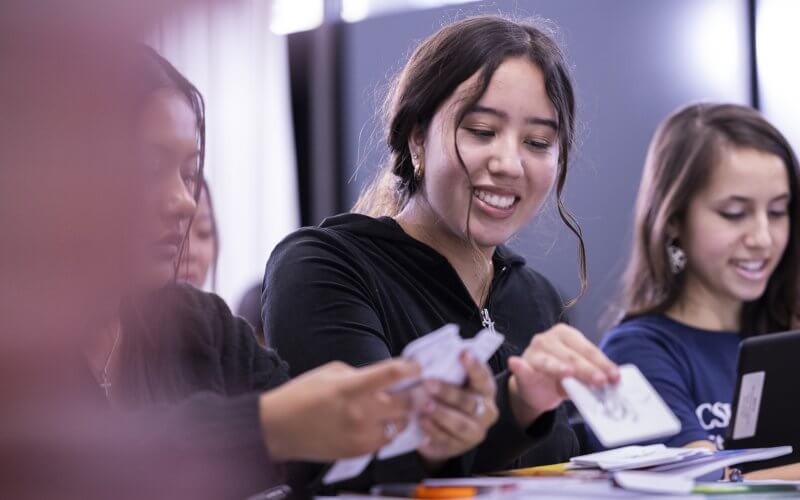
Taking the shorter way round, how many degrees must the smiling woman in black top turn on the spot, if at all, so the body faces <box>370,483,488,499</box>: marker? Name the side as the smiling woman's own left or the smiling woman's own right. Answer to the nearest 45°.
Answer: approximately 45° to the smiling woman's own right

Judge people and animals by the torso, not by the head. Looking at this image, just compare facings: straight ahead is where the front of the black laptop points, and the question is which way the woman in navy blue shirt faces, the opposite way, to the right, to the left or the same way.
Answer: the opposite way

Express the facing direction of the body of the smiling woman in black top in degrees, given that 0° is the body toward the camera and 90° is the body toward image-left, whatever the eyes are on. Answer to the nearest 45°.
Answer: approximately 315°

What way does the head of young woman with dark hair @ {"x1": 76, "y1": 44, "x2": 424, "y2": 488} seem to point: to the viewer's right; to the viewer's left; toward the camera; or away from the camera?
to the viewer's right

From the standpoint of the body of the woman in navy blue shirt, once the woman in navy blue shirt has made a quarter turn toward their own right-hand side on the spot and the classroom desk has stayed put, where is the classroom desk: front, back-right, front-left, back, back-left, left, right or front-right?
front-left

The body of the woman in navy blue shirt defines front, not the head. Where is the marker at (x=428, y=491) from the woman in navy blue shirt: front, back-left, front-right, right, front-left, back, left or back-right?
front-right

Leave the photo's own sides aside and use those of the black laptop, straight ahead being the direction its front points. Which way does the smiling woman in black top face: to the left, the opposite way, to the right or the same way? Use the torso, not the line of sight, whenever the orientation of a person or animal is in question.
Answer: the opposite way

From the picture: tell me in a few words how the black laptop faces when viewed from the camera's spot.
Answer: facing away from the viewer and to the left of the viewer

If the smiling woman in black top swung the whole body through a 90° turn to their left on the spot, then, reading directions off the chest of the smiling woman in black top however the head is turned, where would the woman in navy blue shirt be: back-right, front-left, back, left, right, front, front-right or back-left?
front
